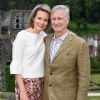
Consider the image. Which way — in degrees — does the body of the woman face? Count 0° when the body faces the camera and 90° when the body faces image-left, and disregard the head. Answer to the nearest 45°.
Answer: approximately 315°

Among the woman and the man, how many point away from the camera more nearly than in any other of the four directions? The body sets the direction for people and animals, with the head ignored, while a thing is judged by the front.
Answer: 0

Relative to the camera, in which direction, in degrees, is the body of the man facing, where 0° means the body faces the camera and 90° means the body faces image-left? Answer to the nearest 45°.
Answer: approximately 45°

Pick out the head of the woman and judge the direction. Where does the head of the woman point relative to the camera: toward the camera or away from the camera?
toward the camera

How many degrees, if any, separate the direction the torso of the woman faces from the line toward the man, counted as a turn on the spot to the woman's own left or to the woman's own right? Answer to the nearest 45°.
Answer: approximately 45° to the woman's own left

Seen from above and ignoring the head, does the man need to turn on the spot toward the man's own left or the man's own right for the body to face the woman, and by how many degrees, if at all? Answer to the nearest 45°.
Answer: approximately 45° to the man's own right
